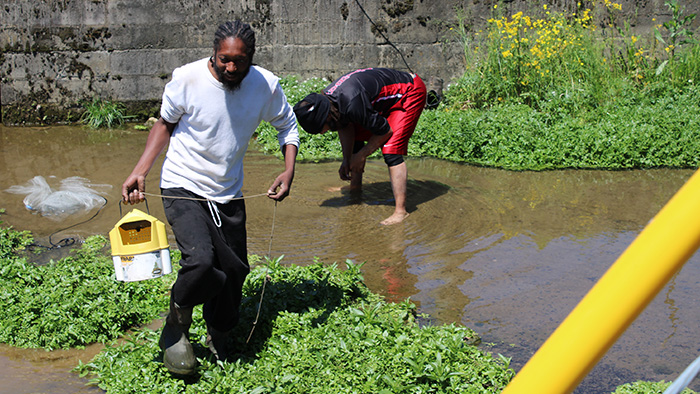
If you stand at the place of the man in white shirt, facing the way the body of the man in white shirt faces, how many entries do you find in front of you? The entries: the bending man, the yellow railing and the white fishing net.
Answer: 1

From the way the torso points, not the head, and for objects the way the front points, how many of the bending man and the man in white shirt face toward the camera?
1

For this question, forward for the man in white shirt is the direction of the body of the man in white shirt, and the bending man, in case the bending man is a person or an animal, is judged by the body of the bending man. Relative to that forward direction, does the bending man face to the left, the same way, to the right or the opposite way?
to the right

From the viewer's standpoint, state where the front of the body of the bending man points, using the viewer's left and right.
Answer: facing to the left of the viewer

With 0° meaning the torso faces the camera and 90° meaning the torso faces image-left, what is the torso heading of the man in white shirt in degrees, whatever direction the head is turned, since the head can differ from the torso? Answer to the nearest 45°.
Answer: approximately 0°

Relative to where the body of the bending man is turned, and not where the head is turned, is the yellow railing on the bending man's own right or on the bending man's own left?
on the bending man's own left

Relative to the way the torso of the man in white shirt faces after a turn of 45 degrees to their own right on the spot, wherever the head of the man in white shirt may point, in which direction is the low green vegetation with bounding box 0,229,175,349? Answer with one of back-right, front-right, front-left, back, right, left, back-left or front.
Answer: right

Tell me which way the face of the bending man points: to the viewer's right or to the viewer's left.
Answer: to the viewer's left

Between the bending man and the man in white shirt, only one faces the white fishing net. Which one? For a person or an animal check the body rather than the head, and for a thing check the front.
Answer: the bending man
